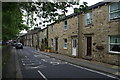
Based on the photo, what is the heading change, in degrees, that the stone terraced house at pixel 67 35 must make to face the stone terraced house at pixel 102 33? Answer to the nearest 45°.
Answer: approximately 45° to its left

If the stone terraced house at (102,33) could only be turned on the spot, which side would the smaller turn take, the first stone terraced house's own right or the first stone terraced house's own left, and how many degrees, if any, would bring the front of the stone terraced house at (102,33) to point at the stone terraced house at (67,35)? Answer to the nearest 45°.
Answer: approximately 90° to the first stone terraced house's own right

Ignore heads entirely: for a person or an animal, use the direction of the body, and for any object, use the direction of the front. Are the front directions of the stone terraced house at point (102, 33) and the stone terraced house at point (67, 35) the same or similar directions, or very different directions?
same or similar directions

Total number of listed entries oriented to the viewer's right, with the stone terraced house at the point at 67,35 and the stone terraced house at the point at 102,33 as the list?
0

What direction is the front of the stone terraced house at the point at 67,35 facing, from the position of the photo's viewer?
facing the viewer and to the left of the viewer
